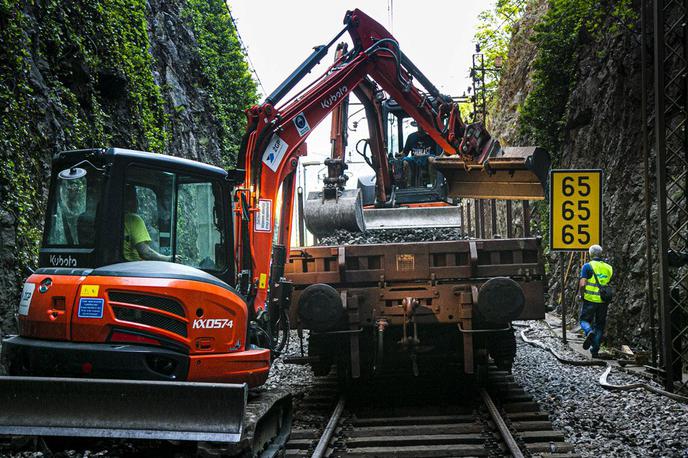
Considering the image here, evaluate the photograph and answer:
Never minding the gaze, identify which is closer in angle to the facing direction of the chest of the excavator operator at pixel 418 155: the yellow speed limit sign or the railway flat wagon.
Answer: the railway flat wagon

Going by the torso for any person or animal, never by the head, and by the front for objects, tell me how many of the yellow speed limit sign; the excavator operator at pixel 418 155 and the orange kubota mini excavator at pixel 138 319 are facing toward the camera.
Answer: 2

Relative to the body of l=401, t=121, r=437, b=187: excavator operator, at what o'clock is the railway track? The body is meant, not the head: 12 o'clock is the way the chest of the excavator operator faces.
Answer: The railway track is roughly at 12 o'clock from the excavator operator.

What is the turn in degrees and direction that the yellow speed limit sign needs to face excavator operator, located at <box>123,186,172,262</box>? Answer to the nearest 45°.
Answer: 0° — it already faces them

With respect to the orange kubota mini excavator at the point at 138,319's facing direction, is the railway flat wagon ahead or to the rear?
ahead

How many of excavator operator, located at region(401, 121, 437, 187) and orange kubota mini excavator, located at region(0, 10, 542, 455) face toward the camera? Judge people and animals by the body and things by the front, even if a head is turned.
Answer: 1

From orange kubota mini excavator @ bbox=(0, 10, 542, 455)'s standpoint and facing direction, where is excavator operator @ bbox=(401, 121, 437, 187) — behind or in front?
in front

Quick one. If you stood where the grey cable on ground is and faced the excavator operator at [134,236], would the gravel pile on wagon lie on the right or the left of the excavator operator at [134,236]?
right

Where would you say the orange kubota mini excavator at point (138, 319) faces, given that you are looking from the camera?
facing away from the viewer and to the right of the viewer

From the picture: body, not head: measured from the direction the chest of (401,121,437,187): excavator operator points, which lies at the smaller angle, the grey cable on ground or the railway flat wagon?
the railway flat wagon

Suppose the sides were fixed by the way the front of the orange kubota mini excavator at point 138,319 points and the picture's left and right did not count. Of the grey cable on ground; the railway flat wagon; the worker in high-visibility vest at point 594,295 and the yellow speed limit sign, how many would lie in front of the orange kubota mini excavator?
4
